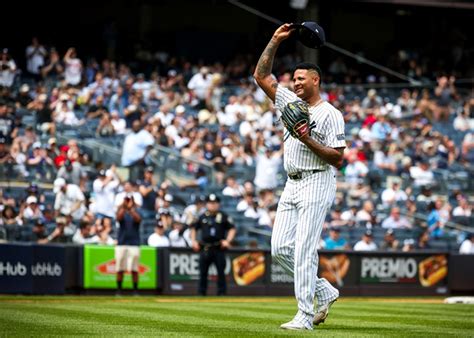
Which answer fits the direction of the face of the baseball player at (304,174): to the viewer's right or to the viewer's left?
to the viewer's left

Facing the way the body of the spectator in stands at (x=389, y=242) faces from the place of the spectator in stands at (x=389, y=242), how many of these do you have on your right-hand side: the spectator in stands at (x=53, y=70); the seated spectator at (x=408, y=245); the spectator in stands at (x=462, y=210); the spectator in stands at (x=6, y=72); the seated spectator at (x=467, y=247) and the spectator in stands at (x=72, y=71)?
3

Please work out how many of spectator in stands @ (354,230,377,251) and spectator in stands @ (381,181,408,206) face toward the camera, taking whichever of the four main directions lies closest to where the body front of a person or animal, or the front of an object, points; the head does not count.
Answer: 2

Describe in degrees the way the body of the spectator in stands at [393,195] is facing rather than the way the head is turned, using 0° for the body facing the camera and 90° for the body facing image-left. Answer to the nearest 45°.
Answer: approximately 0°

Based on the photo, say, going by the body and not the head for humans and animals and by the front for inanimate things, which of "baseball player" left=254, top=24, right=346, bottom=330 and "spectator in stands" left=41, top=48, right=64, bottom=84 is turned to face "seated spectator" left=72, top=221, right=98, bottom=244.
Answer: the spectator in stands

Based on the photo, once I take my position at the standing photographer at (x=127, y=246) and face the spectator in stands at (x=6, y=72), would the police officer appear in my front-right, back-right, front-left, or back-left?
back-right
